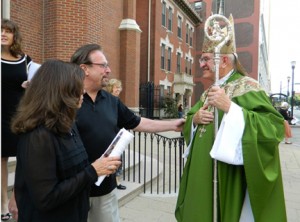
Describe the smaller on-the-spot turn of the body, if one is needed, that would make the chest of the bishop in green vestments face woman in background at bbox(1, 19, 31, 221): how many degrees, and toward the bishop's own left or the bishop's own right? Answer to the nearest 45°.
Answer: approximately 45° to the bishop's own right
